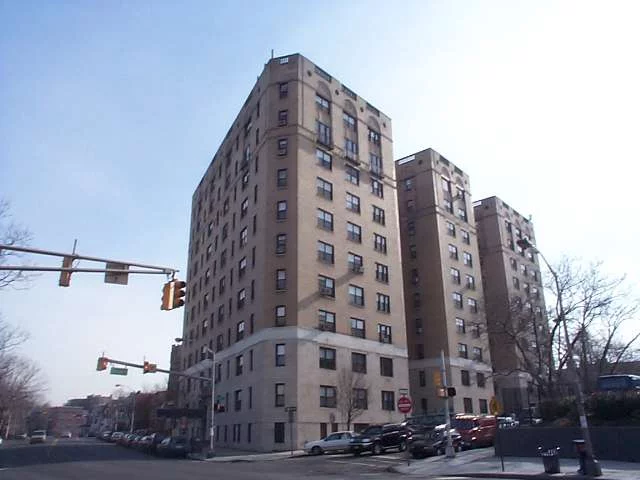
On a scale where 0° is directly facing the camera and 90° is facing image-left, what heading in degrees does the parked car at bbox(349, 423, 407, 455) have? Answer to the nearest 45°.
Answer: approximately 45°

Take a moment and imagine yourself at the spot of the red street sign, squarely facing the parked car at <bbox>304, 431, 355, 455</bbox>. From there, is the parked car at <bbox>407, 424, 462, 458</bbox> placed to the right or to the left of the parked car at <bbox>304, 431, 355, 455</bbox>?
left

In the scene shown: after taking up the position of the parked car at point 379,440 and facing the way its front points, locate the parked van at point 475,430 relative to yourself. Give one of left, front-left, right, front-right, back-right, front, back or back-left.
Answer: back-left

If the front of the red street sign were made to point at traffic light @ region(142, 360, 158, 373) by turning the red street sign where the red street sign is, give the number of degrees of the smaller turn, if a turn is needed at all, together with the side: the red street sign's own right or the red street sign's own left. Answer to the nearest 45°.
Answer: approximately 135° to the red street sign's own right

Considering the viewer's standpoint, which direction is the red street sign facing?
facing the viewer

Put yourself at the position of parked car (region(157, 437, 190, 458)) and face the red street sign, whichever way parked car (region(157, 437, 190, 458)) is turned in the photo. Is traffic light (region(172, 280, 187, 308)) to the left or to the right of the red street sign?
right

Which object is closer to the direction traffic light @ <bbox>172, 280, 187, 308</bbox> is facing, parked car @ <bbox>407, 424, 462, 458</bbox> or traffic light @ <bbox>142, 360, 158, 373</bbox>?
the parked car

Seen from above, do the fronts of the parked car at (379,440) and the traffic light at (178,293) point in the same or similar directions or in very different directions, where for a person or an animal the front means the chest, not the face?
very different directions
